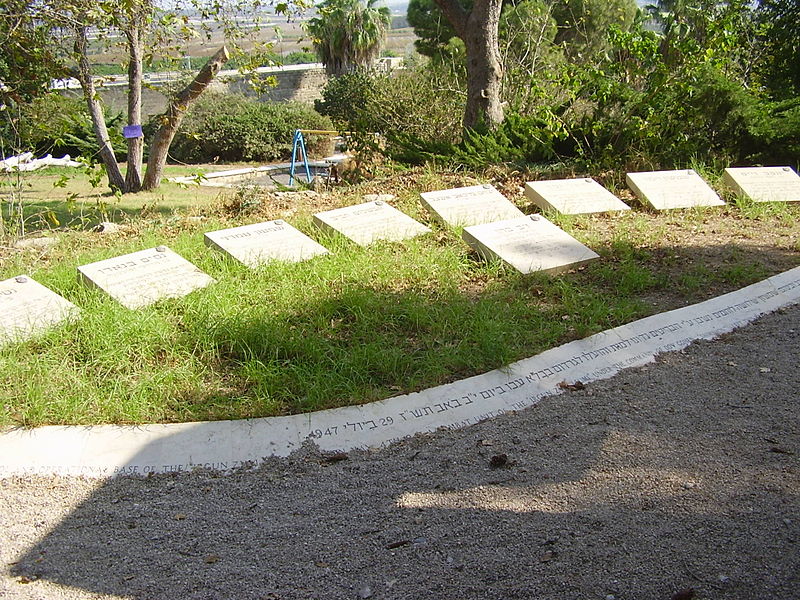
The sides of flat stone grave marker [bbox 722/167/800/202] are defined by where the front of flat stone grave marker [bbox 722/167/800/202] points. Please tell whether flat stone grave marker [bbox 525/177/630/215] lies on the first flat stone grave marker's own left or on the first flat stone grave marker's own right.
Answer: on the first flat stone grave marker's own right

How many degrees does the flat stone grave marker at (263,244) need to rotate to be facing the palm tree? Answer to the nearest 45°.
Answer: approximately 135° to its left

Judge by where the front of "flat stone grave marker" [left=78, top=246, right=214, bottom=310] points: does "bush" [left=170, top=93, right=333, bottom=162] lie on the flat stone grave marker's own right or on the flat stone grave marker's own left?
on the flat stone grave marker's own left

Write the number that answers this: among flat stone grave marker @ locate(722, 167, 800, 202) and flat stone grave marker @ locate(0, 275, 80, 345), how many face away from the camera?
0

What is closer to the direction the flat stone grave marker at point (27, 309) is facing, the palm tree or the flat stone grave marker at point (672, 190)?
the flat stone grave marker

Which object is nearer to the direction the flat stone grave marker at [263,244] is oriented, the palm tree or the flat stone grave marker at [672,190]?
the flat stone grave marker

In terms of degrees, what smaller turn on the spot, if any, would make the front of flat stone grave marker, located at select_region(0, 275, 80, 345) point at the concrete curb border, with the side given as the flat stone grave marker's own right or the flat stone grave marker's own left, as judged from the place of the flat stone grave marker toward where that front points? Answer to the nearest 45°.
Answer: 0° — it already faces it

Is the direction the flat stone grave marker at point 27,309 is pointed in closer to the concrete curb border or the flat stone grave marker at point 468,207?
the concrete curb border

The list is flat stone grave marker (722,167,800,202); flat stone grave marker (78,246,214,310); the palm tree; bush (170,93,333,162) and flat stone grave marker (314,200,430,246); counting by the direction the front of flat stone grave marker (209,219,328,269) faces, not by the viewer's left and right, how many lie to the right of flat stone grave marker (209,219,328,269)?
1

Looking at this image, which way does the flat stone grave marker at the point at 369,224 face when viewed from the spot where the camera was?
facing the viewer and to the right of the viewer

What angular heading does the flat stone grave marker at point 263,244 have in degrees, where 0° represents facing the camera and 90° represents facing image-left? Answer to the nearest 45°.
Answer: approximately 315°

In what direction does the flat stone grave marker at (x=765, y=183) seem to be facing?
toward the camera

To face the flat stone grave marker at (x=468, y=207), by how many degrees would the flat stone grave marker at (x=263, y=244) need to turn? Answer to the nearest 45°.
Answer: approximately 90° to its left
